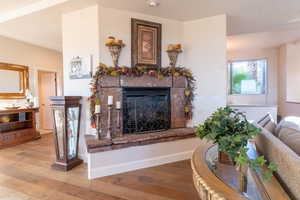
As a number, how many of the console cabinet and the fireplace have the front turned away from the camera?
0

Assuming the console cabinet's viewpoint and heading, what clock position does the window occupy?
The window is roughly at 11 o'clock from the console cabinet.

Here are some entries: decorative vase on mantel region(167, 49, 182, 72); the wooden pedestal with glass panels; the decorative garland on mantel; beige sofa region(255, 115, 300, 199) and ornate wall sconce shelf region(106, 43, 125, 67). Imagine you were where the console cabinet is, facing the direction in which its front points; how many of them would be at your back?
0

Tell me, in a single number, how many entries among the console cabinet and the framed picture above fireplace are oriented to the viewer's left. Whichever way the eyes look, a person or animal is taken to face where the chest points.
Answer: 0

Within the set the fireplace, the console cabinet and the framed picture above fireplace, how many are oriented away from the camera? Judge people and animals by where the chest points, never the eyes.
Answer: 0

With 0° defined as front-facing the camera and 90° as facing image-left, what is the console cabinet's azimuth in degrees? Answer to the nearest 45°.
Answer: approximately 315°

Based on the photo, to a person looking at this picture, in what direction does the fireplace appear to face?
facing the viewer and to the right of the viewer

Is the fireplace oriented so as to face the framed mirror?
no

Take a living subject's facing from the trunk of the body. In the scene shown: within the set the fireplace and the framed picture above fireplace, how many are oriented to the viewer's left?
0

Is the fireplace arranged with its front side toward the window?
no

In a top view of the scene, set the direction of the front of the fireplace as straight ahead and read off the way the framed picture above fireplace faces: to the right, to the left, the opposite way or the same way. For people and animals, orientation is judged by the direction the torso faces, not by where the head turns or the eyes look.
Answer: the same way

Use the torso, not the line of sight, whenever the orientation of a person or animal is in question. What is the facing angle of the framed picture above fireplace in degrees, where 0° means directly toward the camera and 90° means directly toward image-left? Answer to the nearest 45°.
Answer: approximately 315°

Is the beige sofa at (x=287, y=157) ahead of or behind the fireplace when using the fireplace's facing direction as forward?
ahead

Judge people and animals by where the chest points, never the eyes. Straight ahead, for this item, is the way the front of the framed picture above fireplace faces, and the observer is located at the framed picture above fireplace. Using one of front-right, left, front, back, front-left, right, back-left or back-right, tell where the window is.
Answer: left
